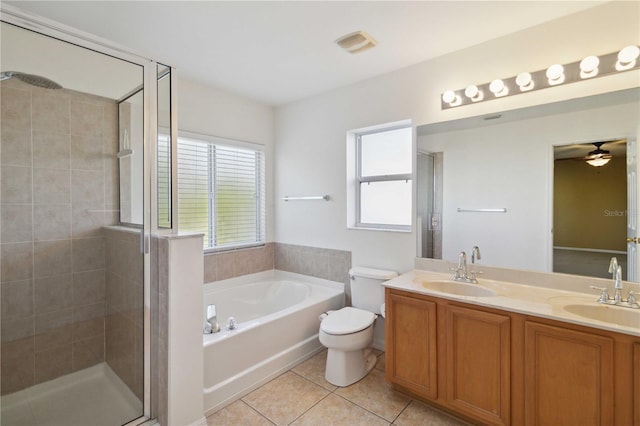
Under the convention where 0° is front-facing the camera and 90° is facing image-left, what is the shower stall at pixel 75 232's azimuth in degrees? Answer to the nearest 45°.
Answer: approximately 315°

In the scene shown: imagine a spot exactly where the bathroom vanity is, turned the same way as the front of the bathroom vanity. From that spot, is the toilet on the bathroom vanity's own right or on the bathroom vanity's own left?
on the bathroom vanity's own right

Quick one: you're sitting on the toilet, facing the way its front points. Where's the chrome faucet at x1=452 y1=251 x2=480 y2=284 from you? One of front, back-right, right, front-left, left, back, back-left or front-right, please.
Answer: back-left

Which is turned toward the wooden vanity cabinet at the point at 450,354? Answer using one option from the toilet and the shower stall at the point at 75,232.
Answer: the shower stall
